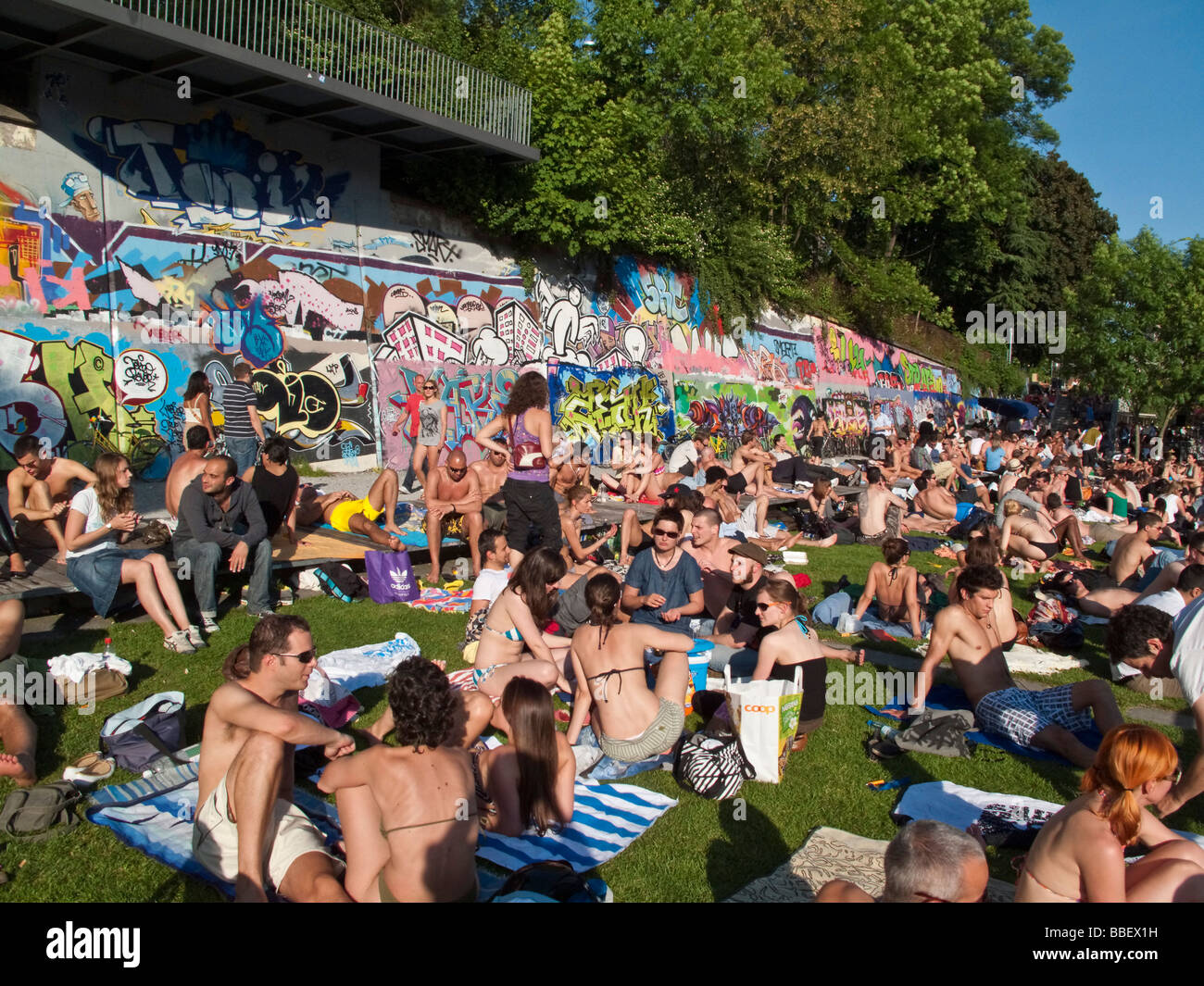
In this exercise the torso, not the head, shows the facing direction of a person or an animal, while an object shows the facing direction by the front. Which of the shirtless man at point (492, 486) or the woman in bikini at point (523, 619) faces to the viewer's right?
the woman in bikini

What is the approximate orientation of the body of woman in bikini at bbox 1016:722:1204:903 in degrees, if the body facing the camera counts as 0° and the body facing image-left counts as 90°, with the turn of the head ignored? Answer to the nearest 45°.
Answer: approximately 225°

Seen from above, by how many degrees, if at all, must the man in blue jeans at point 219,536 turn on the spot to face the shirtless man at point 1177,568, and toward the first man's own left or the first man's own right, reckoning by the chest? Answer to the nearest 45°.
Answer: approximately 90° to the first man's own left

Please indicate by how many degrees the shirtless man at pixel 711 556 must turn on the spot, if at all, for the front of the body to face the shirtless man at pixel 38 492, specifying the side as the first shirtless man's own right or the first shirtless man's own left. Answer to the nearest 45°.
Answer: approximately 45° to the first shirtless man's own right

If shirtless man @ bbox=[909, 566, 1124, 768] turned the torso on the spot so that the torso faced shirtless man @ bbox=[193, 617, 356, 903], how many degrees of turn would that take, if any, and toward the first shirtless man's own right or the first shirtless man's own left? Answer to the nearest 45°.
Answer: approximately 90° to the first shirtless man's own right
